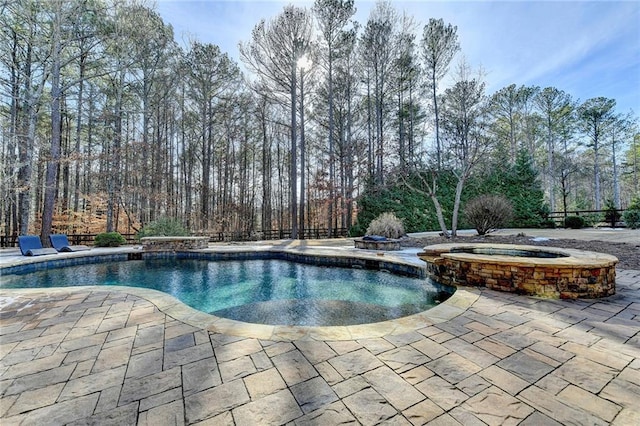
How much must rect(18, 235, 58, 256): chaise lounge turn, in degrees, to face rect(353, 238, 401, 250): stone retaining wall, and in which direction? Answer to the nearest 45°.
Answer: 0° — it already faces it

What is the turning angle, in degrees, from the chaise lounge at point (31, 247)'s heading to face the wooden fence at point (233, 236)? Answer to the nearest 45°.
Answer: approximately 45° to its left

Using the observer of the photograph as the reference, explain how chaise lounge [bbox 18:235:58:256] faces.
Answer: facing the viewer and to the right of the viewer

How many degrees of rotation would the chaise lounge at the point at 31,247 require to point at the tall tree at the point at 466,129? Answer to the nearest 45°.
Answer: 0° — it already faces it

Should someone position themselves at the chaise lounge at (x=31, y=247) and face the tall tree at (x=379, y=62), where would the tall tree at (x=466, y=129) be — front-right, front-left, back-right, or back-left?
front-right

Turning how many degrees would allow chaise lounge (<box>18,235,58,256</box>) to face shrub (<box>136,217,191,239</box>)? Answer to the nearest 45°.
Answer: approximately 45° to its left

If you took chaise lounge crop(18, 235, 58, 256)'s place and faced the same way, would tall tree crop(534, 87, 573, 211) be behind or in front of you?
in front

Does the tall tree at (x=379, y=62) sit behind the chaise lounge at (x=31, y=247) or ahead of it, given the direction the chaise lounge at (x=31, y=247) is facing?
ahead

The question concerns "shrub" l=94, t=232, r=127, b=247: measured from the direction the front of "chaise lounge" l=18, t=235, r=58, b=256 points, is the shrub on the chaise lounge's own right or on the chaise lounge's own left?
on the chaise lounge's own left

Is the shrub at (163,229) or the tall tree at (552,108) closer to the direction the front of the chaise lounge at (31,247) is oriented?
the tall tree

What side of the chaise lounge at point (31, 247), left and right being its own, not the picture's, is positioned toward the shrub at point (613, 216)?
front
